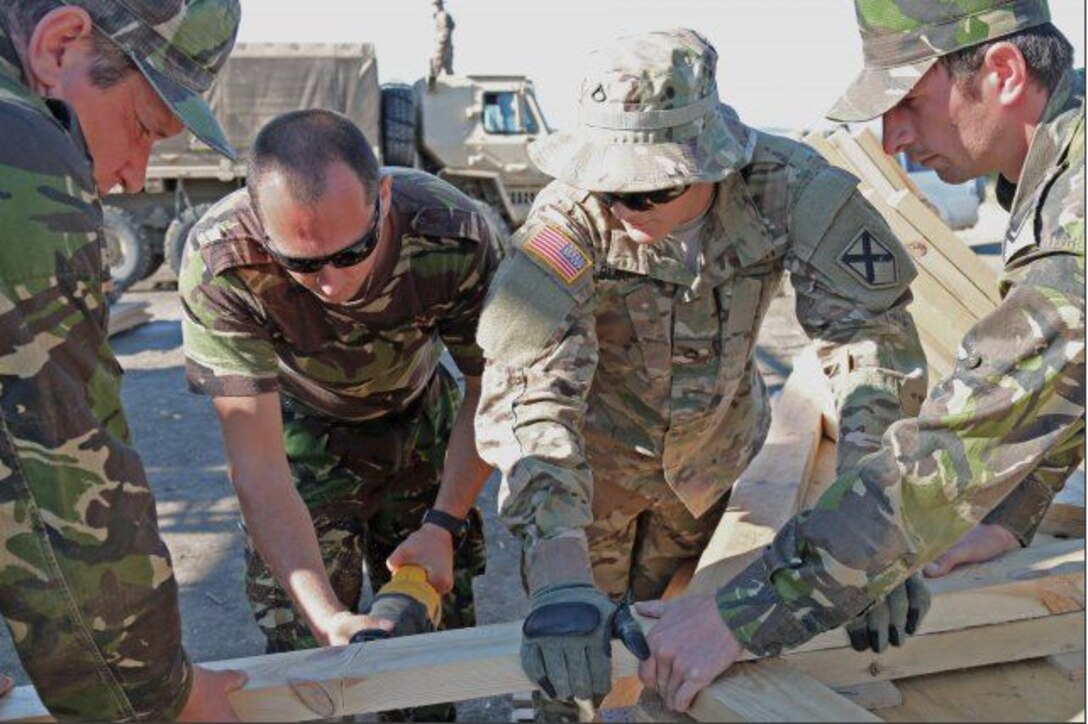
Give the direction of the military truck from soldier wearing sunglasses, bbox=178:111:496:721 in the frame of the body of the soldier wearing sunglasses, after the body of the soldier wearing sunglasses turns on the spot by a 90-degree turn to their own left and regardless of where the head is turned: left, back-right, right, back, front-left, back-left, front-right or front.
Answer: left

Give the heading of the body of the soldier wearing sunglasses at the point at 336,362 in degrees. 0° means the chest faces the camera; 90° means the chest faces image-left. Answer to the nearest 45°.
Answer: approximately 0°

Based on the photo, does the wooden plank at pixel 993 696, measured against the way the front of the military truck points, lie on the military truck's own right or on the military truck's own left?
on the military truck's own right

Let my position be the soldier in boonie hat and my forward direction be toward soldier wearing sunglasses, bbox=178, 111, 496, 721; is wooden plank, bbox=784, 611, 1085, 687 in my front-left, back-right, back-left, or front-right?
back-left

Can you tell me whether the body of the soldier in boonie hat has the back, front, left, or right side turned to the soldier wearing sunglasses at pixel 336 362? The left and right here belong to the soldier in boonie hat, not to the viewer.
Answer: right

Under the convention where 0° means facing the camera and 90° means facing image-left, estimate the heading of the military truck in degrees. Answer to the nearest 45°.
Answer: approximately 270°

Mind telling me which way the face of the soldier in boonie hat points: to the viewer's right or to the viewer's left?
to the viewer's left
